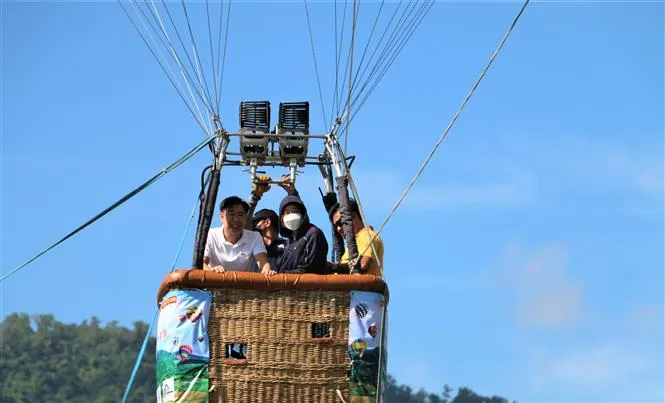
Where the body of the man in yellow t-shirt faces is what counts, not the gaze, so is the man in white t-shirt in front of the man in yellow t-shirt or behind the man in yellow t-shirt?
in front

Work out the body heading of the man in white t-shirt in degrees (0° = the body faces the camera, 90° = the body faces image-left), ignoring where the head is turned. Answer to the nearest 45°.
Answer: approximately 0°

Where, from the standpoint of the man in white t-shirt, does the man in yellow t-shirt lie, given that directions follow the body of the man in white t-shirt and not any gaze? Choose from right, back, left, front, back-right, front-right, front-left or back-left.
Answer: left

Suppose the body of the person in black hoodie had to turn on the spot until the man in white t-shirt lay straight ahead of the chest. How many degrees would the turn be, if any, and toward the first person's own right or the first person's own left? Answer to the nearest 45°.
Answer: approximately 45° to the first person's own right
